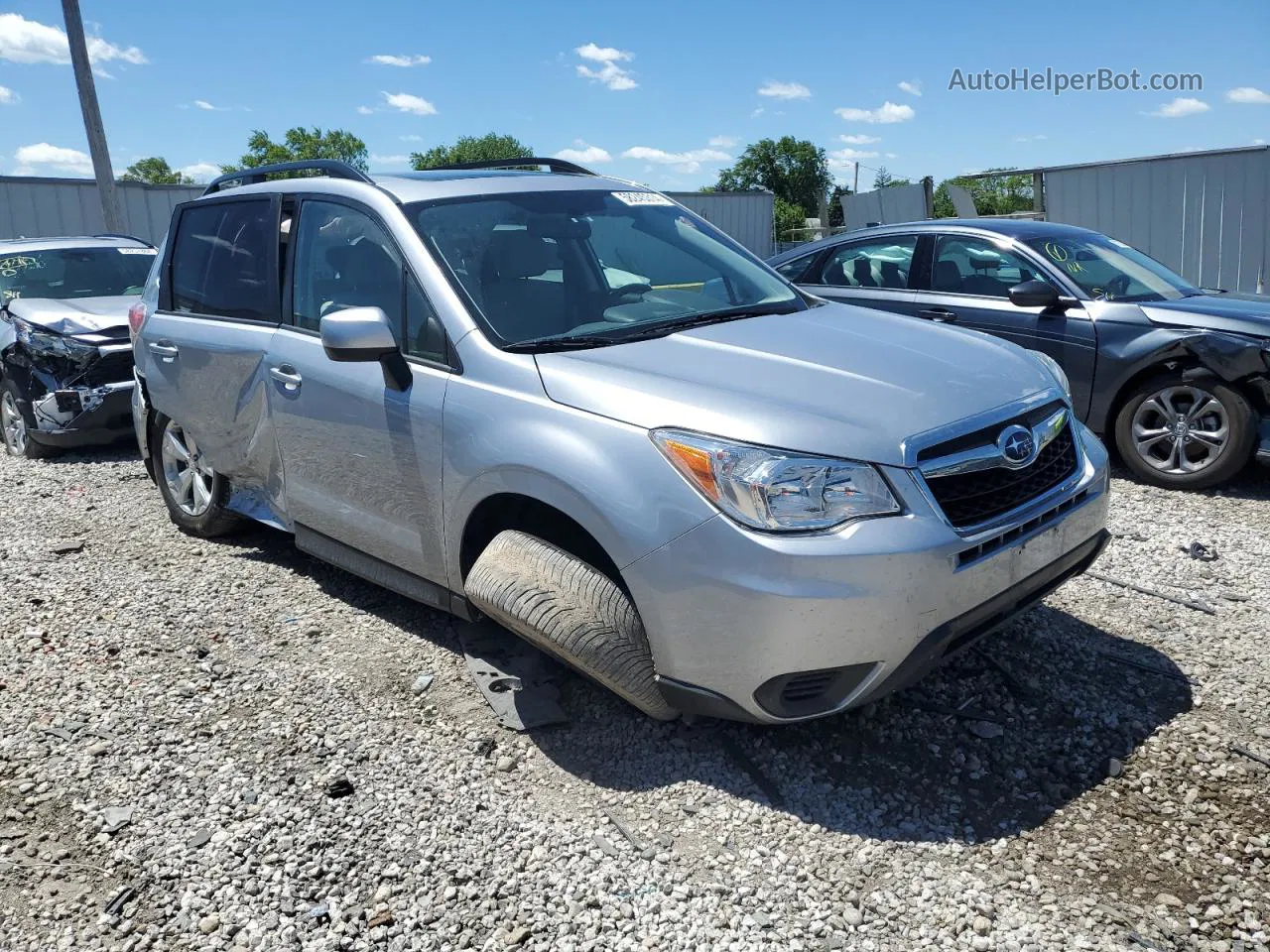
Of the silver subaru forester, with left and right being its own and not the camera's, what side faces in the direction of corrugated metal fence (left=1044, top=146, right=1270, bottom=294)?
left

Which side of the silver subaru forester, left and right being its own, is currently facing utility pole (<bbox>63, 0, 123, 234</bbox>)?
back

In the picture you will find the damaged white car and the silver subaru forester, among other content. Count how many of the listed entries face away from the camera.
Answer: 0

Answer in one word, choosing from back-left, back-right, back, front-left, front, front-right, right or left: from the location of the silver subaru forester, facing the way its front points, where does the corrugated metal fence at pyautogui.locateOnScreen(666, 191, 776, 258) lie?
back-left

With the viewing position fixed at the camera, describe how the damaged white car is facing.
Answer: facing the viewer and to the right of the viewer

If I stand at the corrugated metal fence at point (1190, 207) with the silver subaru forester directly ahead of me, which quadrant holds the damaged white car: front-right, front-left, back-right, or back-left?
front-right

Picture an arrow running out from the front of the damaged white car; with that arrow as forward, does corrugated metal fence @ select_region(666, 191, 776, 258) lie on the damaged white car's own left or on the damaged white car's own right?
on the damaged white car's own left

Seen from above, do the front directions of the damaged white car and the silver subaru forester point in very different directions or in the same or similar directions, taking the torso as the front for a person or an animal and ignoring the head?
same or similar directions

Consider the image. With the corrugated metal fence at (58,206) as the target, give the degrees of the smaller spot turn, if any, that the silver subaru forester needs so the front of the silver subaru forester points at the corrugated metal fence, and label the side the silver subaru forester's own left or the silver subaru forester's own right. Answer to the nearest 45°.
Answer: approximately 180°

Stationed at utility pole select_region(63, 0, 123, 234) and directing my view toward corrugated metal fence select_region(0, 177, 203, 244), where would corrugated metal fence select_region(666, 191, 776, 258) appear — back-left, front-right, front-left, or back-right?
front-right

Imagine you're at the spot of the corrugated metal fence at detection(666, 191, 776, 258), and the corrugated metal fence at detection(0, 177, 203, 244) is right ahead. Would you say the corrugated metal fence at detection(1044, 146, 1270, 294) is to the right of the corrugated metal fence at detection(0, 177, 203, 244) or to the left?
left
